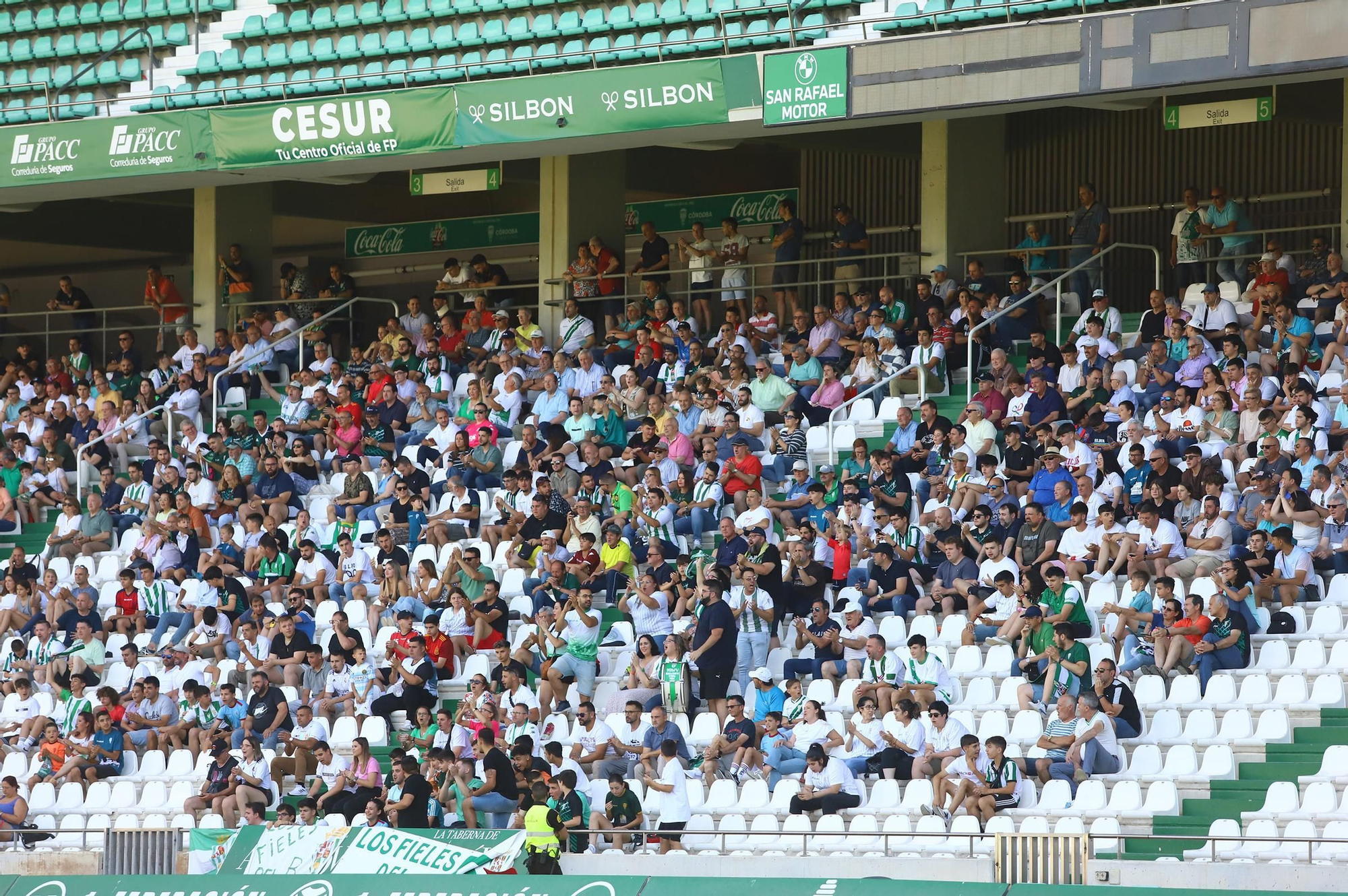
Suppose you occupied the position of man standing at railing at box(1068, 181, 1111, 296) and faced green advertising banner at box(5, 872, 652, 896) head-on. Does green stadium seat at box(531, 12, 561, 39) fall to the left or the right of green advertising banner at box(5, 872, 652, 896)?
right

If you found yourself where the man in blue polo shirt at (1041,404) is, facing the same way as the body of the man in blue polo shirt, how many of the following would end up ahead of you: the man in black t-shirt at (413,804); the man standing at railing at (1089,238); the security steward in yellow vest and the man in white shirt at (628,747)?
3

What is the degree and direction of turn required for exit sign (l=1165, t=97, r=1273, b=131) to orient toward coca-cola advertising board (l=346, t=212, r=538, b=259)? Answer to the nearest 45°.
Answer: approximately 90° to its right

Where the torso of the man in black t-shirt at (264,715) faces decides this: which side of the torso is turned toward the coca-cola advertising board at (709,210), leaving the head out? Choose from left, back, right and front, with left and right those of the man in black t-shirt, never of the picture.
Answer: back

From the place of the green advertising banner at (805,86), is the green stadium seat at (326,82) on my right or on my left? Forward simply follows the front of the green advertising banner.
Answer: on my right

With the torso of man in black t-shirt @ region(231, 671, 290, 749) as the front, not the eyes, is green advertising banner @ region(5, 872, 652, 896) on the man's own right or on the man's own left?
on the man's own left

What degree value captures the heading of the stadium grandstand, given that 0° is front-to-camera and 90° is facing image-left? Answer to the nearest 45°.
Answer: approximately 45°

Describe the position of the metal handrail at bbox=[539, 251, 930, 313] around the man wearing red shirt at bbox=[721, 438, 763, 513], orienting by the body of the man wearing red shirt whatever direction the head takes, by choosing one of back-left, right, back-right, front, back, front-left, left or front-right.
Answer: back-right

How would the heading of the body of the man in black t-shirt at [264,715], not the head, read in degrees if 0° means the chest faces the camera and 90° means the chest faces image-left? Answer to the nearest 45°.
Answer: approximately 45°
